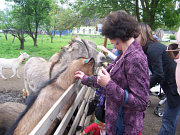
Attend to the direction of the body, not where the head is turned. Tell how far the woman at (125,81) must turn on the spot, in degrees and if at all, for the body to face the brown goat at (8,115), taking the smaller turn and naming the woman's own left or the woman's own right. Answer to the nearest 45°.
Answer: approximately 45° to the woman's own right

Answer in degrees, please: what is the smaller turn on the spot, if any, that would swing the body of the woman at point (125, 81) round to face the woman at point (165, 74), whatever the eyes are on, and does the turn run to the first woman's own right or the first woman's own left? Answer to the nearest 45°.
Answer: approximately 135° to the first woman's own right

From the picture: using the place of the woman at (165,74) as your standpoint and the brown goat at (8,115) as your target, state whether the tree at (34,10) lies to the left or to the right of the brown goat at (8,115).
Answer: right

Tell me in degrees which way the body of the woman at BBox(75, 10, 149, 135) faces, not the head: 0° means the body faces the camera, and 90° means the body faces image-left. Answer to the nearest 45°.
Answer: approximately 90°

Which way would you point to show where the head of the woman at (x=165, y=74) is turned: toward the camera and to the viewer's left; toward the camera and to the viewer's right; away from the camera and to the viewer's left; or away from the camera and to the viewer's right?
away from the camera and to the viewer's left

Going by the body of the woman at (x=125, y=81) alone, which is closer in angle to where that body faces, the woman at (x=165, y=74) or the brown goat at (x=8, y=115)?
the brown goat

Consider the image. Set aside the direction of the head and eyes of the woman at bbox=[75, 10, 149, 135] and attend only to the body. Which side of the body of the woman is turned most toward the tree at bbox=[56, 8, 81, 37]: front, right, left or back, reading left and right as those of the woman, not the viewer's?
right
